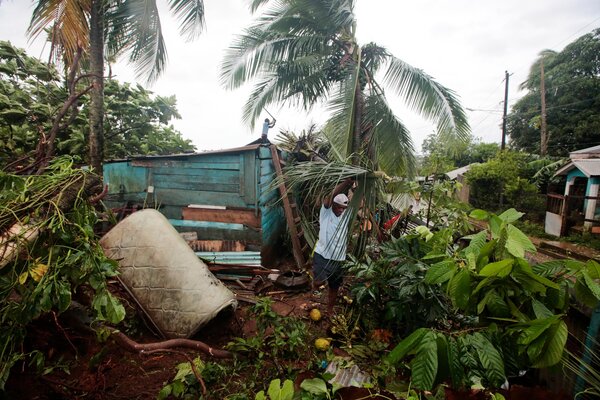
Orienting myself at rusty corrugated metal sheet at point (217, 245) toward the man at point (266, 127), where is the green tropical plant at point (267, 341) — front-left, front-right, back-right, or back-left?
back-right

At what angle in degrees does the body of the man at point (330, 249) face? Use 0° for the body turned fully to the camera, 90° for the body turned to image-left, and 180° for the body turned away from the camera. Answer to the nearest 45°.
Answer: approximately 315°

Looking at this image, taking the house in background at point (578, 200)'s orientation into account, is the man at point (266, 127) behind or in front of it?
in front

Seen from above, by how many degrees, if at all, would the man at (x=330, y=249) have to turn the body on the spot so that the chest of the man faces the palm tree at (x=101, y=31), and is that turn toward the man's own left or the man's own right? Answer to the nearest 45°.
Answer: approximately 135° to the man's own right

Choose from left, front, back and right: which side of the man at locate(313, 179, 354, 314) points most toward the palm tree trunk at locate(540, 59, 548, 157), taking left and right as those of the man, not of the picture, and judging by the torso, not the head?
left

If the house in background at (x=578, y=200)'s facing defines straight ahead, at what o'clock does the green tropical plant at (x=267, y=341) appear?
The green tropical plant is roughly at 11 o'clock from the house in background.

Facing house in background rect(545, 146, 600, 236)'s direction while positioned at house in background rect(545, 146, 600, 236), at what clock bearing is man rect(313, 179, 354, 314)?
The man is roughly at 11 o'clock from the house in background.

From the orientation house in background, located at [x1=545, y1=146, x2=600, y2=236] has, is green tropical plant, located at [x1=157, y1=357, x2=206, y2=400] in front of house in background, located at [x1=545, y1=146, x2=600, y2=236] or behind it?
in front

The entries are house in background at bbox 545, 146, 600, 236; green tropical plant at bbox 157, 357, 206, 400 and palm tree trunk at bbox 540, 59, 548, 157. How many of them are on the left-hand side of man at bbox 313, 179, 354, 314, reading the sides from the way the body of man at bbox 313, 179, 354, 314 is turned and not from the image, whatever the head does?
2

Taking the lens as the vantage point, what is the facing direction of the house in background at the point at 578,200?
facing the viewer and to the left of the viewer

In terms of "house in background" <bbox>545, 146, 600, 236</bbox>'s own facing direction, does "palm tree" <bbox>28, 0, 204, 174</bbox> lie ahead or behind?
ahead

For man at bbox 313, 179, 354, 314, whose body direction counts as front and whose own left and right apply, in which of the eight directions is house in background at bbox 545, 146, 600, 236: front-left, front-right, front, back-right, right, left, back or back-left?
left

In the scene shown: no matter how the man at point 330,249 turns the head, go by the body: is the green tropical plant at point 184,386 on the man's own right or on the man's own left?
on the man's own right

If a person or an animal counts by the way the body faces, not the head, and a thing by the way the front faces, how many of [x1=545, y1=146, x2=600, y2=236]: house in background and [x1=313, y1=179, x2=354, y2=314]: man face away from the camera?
0
